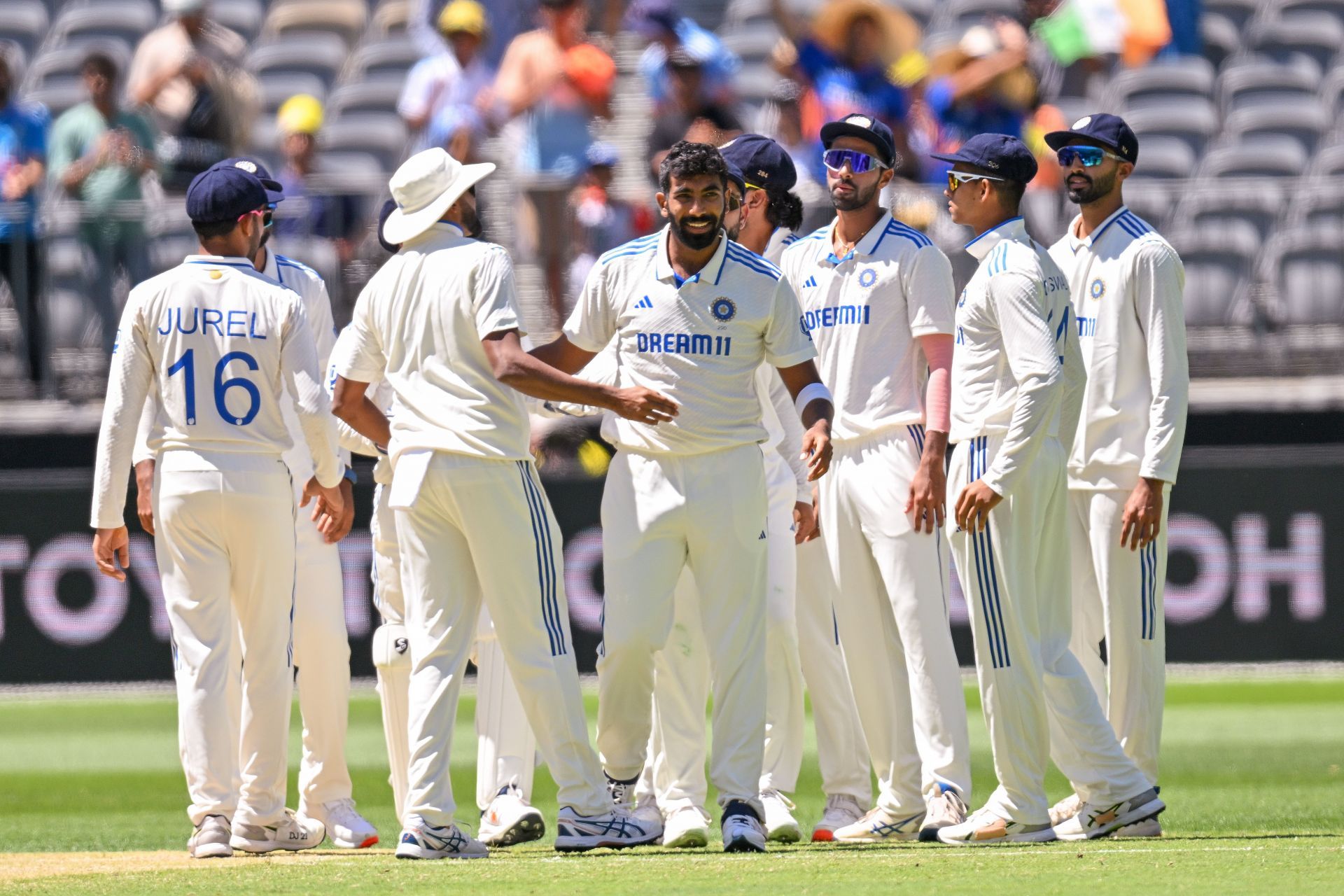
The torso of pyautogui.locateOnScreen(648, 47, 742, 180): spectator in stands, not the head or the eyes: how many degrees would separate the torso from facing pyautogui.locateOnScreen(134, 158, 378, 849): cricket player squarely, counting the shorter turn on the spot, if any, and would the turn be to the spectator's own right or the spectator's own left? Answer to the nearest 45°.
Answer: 0° — they already face them

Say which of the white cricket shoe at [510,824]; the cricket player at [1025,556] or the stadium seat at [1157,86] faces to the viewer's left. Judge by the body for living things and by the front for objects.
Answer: the cricket player

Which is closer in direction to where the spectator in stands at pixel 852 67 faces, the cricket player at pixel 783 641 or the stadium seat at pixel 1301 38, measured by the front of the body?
the cricket player

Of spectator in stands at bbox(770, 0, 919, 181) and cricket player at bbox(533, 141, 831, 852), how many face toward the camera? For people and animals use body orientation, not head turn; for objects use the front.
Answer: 2

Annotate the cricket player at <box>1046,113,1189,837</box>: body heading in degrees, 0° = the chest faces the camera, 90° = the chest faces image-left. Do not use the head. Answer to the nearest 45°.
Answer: approximately 45°

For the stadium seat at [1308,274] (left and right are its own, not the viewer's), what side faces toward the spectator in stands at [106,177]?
right

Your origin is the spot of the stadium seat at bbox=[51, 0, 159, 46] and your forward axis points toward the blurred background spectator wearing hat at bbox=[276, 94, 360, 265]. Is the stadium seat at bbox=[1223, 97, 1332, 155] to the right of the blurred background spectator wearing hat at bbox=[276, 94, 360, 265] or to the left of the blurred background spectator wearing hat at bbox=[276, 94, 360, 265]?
left

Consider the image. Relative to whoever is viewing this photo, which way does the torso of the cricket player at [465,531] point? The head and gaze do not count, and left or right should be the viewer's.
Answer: facing away from the viewer and to the right of the viewer

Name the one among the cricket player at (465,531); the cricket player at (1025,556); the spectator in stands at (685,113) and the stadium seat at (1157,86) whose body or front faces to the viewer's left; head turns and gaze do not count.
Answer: the cricket player at (1025,556)

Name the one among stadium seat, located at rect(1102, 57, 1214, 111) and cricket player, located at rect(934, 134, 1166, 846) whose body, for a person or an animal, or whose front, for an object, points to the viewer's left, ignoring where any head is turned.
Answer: the cricket player

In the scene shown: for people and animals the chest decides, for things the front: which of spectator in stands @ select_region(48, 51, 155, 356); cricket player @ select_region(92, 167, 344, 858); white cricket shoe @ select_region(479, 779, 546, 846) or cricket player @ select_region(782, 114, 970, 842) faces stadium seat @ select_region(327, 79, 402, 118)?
cricket player @ select_region(92, 167, 344, 858)

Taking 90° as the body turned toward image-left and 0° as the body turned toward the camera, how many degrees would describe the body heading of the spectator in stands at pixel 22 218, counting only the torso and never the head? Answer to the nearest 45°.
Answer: approximately 0°
